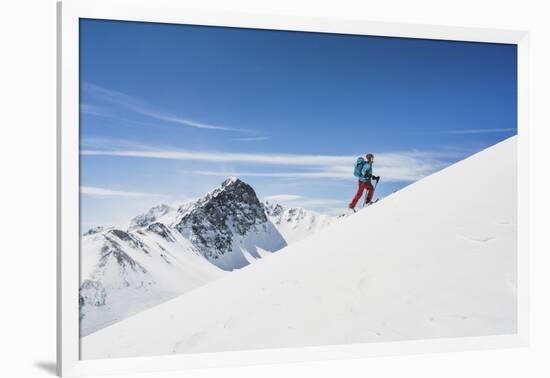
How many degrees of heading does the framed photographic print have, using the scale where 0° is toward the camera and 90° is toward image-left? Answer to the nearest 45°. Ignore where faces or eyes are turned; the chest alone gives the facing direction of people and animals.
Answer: approximately 315°
